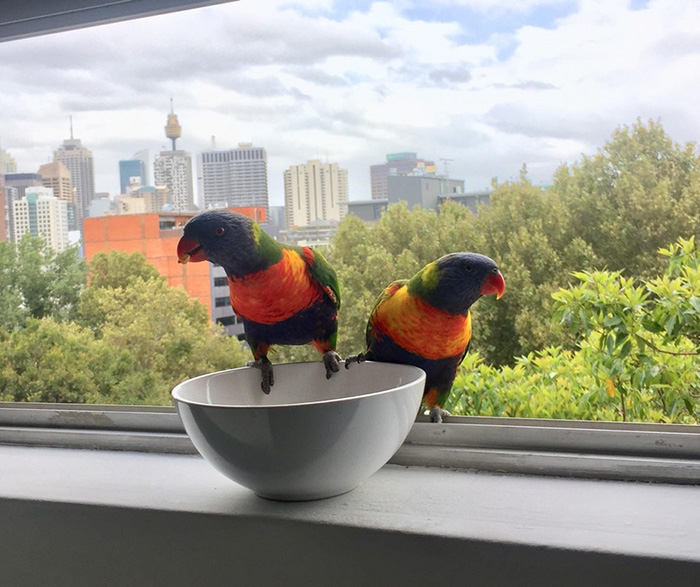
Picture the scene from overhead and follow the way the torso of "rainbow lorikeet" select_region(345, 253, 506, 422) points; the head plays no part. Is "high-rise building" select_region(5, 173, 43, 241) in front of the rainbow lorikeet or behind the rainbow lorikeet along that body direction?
behind

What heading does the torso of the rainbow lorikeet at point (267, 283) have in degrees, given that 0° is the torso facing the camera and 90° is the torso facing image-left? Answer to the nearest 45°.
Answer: approximately 45°

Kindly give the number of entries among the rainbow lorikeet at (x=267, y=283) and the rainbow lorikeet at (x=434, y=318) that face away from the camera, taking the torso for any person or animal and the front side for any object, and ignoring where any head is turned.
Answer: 0

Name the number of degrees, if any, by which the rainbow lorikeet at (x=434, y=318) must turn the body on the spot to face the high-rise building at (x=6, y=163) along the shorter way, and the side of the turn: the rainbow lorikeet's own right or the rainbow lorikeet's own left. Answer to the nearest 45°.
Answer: approximately 180°

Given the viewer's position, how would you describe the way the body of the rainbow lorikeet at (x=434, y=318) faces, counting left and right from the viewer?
facing the viewer and to the right of the viewer

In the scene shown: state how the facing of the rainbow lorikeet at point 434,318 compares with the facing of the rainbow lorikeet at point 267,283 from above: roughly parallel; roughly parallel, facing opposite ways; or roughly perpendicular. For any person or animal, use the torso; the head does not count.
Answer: roughly perpendicular
